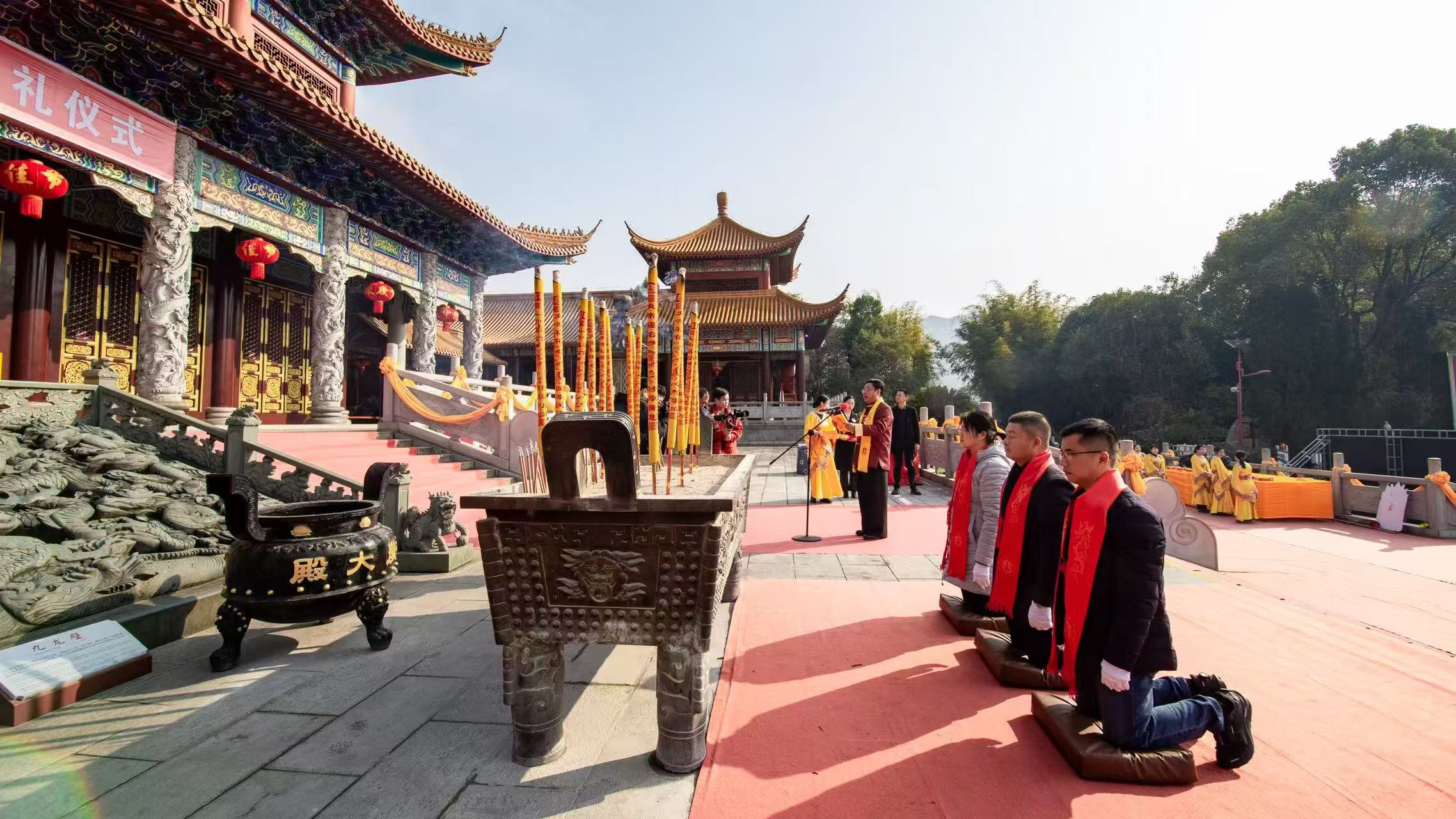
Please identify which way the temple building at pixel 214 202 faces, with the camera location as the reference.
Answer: facing the viewer and to the right of the viewer

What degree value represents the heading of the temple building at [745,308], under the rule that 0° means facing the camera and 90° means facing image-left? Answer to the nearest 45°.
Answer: approximately 0°

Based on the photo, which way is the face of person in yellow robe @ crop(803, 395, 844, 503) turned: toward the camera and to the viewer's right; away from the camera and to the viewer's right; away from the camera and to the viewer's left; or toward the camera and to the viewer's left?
toward the camera and to the viewer's right

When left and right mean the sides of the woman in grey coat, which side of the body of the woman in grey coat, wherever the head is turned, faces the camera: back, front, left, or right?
left

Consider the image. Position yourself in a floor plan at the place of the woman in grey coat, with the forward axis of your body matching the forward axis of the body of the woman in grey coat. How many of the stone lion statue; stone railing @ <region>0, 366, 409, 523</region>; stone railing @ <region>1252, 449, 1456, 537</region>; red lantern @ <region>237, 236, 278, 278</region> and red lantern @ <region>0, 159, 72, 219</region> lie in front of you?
4

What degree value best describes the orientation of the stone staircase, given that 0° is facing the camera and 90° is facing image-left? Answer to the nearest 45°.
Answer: approximately 315°

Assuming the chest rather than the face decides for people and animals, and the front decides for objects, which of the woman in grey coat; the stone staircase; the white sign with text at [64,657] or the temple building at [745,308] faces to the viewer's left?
the woman in grey coat

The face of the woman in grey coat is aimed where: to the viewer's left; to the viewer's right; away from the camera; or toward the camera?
to the viewer's left

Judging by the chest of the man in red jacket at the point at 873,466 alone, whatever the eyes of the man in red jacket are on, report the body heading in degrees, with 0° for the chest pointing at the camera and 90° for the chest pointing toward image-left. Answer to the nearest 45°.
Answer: approximately 45°

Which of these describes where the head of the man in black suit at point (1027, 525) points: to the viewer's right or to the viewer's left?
to the viewer's left

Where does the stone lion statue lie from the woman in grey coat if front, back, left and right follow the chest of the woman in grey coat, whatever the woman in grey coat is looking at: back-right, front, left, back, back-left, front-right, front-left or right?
front

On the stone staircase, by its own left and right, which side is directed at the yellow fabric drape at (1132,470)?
front
